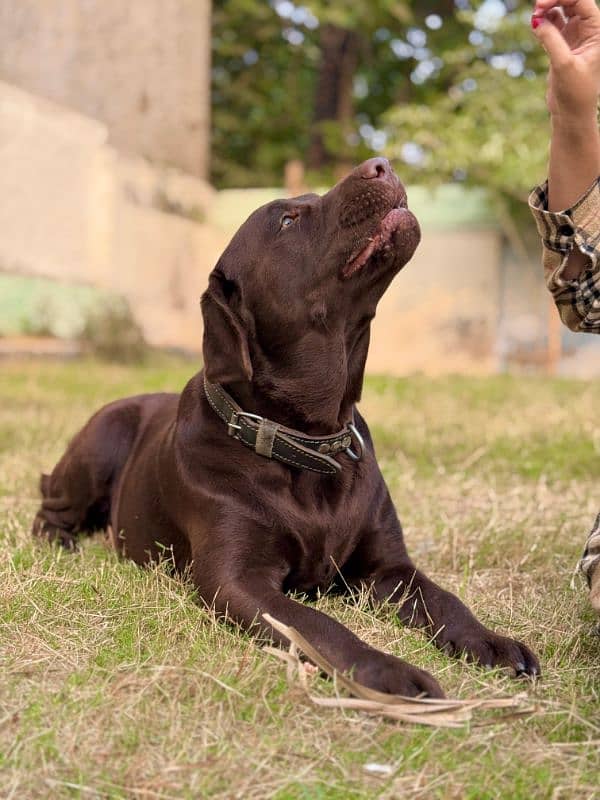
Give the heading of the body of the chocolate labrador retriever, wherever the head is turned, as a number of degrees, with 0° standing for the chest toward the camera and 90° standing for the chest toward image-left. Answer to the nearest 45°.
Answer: approximately 315°

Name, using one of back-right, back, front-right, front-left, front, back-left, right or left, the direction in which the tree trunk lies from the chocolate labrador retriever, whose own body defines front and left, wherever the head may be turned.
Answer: back-left
